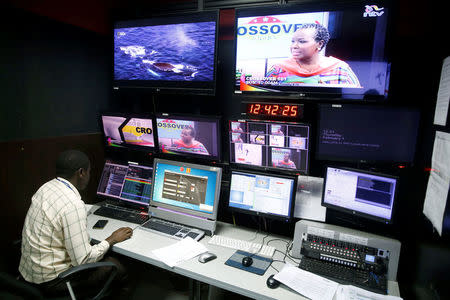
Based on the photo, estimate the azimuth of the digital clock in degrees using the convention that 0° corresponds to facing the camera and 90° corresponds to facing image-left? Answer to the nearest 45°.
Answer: approximately 0°

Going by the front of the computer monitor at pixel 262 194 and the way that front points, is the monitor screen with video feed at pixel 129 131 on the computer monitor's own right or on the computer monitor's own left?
on the computer monitor's own right

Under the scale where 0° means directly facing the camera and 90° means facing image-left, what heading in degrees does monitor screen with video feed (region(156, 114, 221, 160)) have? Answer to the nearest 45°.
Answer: approximately 45°

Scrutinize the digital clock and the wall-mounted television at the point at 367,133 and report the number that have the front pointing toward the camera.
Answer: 2

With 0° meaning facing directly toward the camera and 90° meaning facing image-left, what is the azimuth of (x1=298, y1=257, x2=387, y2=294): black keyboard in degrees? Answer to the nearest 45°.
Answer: approximately 45°

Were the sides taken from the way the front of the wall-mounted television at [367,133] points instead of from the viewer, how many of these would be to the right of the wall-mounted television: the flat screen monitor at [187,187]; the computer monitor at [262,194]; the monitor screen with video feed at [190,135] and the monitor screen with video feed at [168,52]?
4
